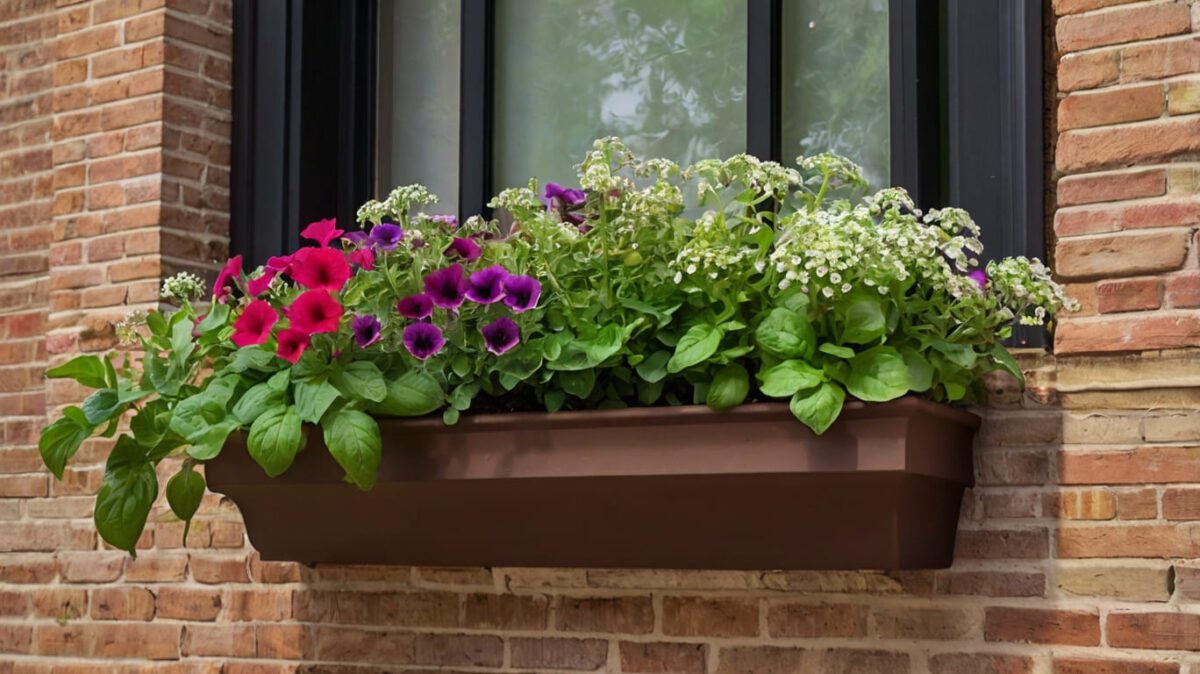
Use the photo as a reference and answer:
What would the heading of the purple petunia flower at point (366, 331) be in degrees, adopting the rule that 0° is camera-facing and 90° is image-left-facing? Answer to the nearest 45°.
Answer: approximately 0°

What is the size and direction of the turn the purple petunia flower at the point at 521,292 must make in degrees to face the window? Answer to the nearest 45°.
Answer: approximately 180°

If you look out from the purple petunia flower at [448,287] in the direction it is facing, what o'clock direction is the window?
The window is roughly at 7 o'clock from the purple petunia flower.

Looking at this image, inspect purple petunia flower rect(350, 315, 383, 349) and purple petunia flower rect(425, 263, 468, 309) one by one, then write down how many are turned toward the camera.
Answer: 2
